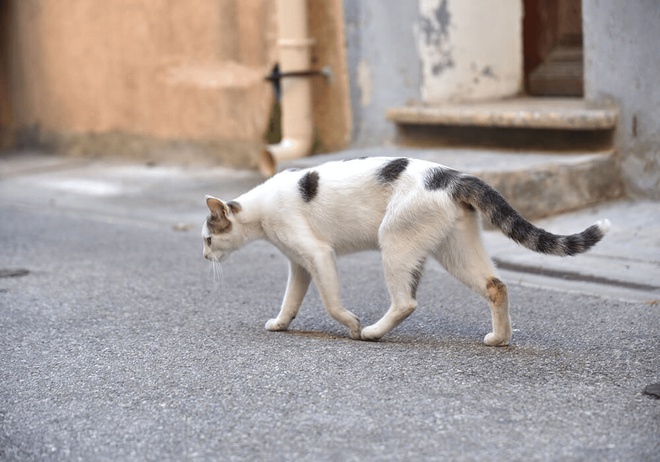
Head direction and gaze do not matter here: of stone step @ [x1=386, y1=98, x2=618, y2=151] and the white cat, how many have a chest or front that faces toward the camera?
1

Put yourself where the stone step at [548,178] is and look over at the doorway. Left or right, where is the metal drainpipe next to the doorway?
left

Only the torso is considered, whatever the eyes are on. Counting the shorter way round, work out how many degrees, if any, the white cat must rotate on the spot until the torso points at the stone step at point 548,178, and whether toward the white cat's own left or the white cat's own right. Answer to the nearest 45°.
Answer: approximately 90° to the white cat's own right

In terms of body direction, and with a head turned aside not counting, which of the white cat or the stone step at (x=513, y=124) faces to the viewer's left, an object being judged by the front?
the white cat

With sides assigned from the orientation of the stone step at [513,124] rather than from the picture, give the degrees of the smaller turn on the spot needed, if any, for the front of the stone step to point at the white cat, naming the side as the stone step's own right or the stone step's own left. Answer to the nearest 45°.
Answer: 0° — it already faces it

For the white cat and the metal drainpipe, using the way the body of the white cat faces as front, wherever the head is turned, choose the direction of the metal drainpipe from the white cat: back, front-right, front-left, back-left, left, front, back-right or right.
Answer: right

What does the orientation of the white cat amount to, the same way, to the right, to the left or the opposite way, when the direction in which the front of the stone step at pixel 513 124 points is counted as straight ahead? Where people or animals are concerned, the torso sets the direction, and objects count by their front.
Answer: to the right

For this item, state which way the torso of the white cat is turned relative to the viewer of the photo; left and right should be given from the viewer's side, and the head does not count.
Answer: facing to the left of the viewer

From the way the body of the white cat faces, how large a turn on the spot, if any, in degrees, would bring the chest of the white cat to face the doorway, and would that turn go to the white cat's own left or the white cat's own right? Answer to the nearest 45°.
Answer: approximately 90° to the white cat's own right
